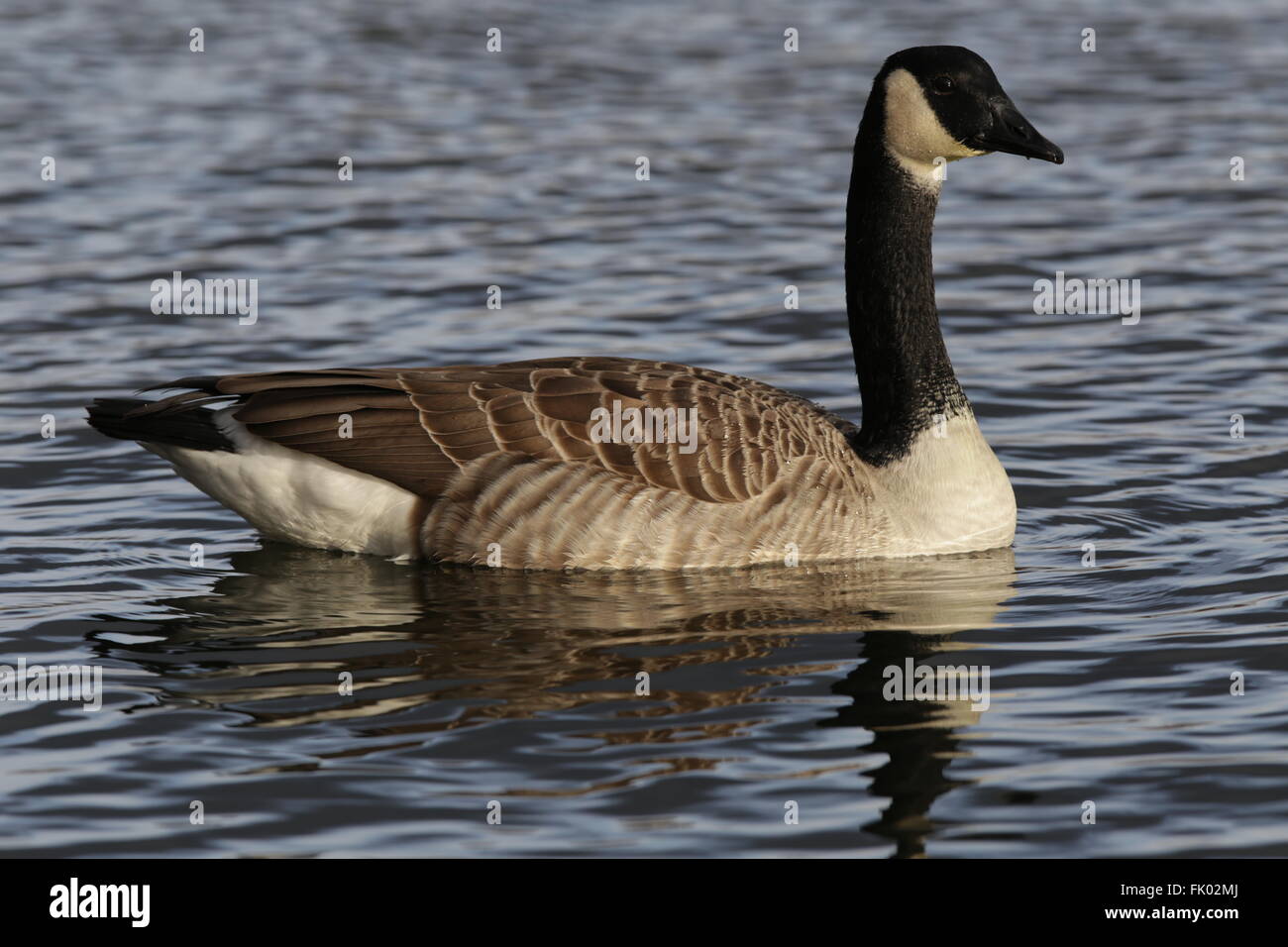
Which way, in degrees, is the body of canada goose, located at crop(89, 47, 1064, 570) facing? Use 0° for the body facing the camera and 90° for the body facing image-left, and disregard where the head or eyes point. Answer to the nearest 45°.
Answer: approximately 270°
